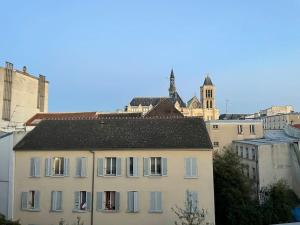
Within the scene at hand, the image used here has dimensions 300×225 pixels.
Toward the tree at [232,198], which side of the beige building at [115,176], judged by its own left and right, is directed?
left

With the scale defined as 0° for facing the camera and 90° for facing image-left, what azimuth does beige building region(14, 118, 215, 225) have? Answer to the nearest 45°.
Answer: approximately 0°
